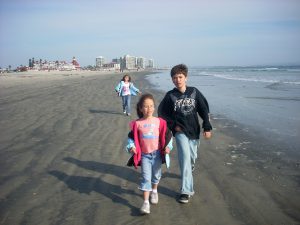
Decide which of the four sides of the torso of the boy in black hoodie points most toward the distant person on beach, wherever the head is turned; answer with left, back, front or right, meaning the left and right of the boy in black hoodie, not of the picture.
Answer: back

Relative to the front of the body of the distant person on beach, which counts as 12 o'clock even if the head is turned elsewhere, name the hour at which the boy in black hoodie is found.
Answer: The boy in black hoodie is roughly at 12 o'clock from the distant person on beach.

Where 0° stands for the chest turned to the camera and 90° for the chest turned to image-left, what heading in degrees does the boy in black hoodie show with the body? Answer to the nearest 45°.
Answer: approximately 0°

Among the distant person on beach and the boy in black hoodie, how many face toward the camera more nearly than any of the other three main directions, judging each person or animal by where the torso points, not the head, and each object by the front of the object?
2

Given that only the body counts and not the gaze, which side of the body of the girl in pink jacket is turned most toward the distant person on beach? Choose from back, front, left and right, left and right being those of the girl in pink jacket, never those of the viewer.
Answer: back

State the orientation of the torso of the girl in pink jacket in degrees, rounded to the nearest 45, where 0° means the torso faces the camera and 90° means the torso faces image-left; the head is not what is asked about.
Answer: approximately 0°

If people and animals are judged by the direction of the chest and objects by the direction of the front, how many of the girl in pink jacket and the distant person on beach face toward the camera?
2
